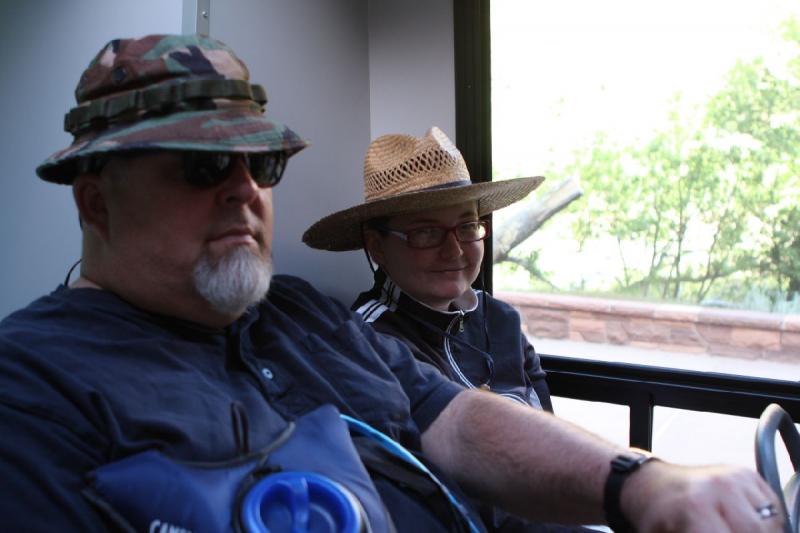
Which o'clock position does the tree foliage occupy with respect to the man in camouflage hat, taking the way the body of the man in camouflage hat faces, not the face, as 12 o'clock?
The tree foliage is roughly at 9 o'clock from the man in camouflage hat.

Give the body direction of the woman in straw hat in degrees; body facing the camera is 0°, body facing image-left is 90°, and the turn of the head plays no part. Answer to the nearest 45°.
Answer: approximately 315°

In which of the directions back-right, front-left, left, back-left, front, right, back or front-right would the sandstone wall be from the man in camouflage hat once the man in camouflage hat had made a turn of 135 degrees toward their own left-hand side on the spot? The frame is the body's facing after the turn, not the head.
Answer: front-right

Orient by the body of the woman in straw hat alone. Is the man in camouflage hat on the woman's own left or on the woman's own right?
on the woman's own right

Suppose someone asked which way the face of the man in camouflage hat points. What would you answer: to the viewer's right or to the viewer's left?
to the viewer's right

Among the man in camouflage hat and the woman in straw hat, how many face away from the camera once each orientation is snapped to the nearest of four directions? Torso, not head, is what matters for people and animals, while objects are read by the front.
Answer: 0

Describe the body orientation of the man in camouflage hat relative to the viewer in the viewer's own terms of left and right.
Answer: facing the viewer and to the right of the viewer
